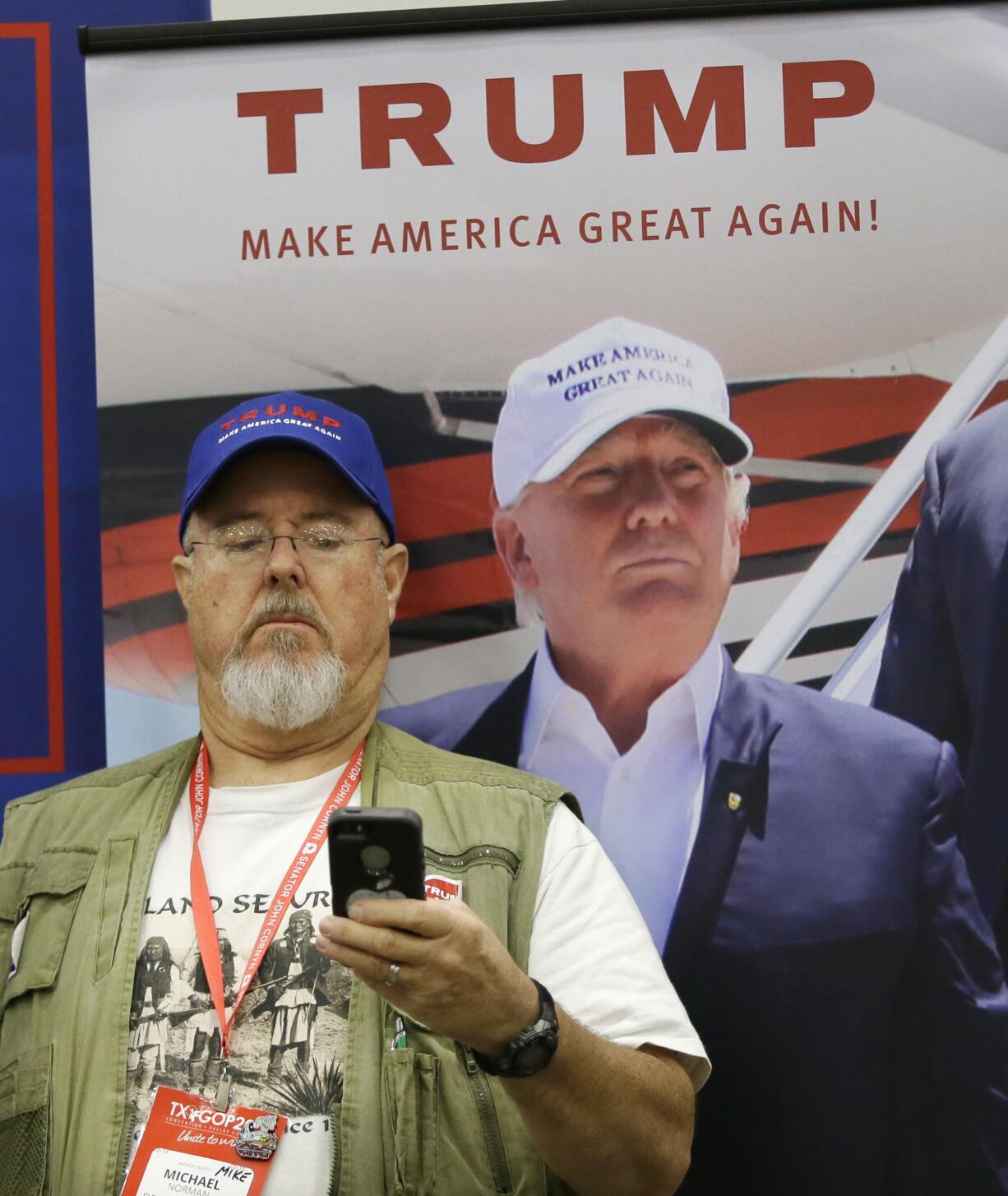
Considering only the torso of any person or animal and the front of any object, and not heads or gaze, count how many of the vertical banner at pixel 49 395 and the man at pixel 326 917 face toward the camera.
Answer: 2

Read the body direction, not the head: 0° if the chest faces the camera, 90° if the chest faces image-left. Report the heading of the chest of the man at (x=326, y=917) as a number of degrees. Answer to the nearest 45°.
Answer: approximately 0°
